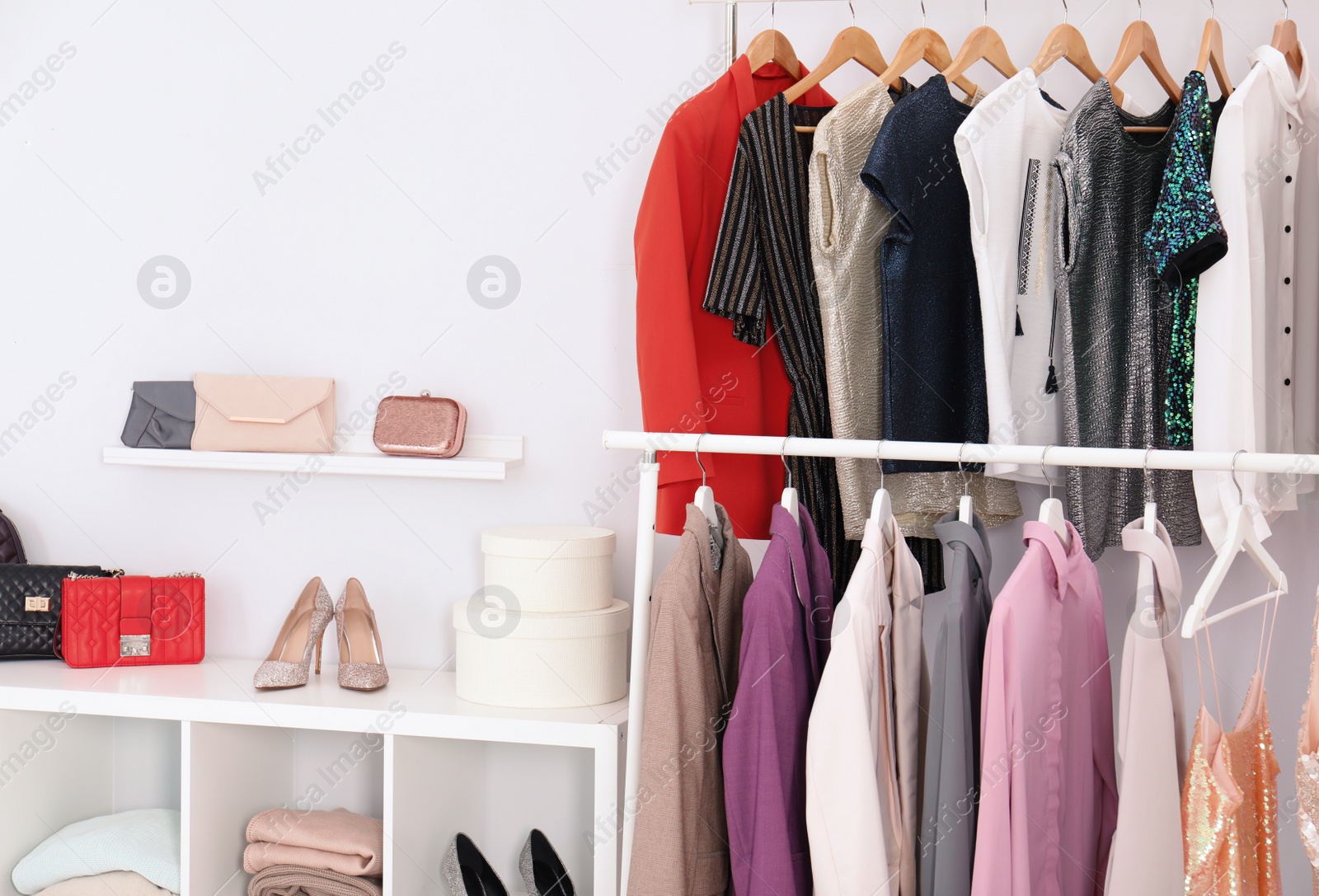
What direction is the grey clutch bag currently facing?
toward the camera

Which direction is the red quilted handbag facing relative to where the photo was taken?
toward the camera

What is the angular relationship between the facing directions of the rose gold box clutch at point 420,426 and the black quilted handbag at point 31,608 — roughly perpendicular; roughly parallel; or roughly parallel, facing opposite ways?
roughly parallel

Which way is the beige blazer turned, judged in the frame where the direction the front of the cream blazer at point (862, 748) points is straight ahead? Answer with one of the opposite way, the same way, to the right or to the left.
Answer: the same way

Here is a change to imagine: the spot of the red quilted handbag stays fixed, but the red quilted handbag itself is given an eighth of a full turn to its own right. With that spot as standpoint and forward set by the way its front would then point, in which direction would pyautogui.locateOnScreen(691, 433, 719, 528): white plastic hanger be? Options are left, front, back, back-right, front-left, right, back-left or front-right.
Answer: left

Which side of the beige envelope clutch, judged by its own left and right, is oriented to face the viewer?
front

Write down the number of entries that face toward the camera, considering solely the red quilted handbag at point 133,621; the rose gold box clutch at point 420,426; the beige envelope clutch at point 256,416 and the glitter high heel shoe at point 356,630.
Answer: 4

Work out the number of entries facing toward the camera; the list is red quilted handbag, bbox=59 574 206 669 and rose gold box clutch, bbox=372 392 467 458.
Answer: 2

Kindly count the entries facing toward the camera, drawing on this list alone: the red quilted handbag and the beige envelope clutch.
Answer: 2

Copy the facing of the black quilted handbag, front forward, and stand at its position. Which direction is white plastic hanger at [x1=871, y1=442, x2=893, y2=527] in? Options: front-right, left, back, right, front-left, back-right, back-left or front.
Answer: front-left
